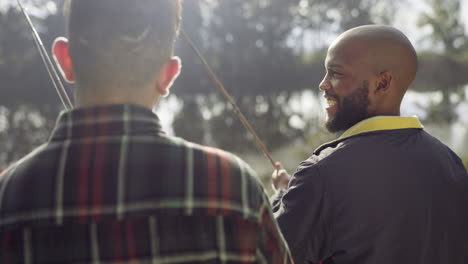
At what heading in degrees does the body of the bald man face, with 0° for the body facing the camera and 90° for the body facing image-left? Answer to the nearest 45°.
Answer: approximately 135°

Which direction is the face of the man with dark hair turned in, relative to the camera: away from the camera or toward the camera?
away from the camera

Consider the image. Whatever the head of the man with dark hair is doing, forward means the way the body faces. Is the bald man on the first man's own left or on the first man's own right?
on the first man's own right

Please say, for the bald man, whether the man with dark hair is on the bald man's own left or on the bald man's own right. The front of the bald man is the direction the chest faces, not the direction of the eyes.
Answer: on the bald man's own left

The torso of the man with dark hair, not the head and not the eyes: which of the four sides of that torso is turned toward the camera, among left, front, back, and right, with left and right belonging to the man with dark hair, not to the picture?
back
